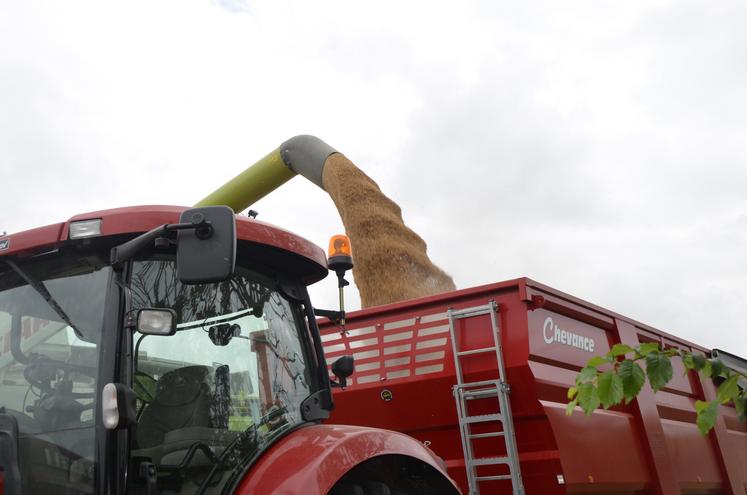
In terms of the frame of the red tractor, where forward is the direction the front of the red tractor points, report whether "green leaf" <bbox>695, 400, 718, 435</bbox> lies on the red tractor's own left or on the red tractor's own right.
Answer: on the red tractor's own left

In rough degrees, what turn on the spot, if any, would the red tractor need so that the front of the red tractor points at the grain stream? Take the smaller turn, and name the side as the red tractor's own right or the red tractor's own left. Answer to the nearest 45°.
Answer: approximately 180°

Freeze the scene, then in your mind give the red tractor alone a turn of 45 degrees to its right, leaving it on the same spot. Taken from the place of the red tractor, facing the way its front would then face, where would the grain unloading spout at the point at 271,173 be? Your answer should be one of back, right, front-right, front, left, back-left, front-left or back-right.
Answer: right

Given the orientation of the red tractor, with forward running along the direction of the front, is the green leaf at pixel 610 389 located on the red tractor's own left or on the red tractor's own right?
on the red tractor's own left

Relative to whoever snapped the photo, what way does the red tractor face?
facing the viewer and to the left of the viewer

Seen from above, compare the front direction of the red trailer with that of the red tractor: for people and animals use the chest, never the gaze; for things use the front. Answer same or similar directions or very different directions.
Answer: same or similar directions

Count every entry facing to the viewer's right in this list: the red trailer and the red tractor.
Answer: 0

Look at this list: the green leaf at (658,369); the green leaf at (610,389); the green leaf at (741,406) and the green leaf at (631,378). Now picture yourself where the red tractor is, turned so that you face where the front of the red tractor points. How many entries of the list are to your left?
4

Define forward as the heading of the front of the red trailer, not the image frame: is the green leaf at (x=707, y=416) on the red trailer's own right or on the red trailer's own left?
on the red trailer's own left

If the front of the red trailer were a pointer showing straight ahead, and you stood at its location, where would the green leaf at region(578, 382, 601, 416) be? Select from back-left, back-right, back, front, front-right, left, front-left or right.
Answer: front-left
